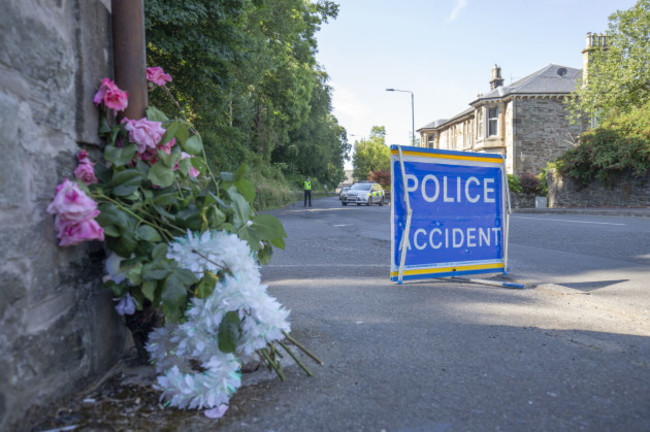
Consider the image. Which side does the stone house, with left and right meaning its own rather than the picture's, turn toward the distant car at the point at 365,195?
front

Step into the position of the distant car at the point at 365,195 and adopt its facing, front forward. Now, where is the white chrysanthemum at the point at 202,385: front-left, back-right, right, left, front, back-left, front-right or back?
front-left

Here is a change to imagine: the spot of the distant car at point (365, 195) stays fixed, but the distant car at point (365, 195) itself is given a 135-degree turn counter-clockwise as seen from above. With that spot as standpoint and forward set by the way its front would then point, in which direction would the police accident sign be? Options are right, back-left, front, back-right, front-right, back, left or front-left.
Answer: right

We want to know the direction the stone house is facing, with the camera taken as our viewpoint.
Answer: facing the viewer and to the left of the viewer

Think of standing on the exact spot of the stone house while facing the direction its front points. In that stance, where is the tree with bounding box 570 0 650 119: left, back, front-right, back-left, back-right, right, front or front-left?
left

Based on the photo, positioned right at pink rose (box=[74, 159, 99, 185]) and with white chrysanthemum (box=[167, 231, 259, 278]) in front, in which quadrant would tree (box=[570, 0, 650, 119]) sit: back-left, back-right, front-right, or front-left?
front-left

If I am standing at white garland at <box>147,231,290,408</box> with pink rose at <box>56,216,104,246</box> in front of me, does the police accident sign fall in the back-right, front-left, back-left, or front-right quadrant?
back-right

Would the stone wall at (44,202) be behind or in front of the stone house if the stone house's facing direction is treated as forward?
in front

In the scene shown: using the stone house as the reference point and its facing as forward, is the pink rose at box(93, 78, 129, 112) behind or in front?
in front

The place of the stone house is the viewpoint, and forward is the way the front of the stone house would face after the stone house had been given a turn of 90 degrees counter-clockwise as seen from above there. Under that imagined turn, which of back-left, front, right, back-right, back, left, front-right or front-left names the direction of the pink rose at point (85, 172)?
front-right

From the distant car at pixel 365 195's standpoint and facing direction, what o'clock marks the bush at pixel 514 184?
The bush is roughly at 8 o'clock from the distant car.

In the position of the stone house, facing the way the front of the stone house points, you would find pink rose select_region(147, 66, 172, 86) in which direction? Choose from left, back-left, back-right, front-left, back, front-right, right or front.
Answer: front-left

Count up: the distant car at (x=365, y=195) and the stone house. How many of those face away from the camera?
0

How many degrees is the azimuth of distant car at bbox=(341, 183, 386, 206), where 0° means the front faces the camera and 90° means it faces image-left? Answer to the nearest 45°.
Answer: approximately 45°

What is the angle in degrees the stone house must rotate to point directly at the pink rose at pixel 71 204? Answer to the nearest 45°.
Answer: approximately 45° to its left
